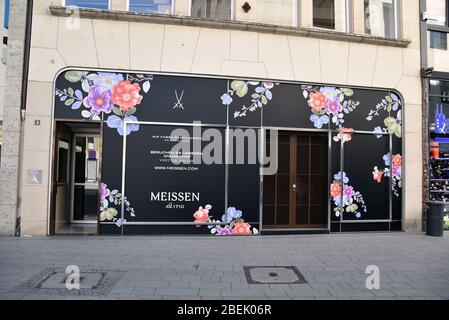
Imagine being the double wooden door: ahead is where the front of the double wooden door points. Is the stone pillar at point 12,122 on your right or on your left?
on your right

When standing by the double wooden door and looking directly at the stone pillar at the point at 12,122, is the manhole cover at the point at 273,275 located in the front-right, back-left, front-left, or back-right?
front-left

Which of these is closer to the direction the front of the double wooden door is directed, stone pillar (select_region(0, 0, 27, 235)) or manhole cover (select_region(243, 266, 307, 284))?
the manhole cover

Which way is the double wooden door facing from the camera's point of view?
toward the camera

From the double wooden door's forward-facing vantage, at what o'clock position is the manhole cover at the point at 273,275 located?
The manhole cover is roughly at 12 o'clock from the double wooden door.

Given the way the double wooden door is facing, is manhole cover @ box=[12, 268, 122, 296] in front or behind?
in front

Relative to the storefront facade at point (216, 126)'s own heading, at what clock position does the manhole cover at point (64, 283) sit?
The manhole cover is roughly at 1 o'clock from the storefront facade.

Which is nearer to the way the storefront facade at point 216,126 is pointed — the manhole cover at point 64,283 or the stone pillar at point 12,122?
the manhole cover

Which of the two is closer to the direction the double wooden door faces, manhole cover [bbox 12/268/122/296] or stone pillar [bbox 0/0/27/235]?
the manhole cover

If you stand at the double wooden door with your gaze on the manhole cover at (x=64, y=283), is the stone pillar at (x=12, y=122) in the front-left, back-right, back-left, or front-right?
front-right
